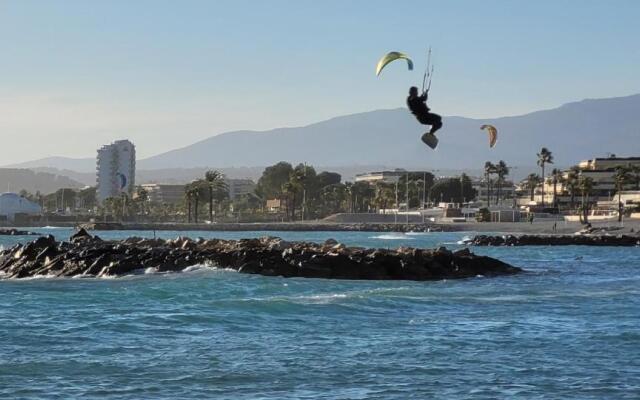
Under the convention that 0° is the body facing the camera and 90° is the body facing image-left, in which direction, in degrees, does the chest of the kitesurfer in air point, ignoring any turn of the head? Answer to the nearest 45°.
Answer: approximately 270°
